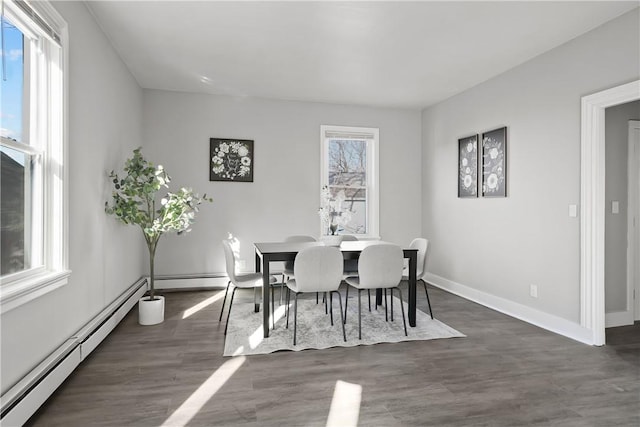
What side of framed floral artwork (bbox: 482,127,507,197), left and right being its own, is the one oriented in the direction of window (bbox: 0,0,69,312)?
front

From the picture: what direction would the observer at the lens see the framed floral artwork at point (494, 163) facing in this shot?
facing the viewer and to the left of the viewer

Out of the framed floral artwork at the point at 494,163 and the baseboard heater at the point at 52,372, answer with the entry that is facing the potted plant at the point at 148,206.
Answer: the framed floral artwork

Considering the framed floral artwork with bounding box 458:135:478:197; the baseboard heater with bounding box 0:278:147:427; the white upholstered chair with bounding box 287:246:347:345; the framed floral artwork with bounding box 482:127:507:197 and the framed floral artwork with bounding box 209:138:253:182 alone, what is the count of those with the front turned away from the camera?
1

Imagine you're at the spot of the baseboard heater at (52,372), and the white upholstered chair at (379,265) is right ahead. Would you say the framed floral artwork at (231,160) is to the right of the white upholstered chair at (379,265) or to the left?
left

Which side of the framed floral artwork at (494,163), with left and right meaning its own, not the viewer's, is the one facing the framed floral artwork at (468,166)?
right

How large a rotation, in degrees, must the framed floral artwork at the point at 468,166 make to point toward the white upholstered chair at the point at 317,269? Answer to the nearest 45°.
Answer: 0° — it already faces it

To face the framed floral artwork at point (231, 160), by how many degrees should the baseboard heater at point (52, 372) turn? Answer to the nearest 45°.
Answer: approximately 90° to its left

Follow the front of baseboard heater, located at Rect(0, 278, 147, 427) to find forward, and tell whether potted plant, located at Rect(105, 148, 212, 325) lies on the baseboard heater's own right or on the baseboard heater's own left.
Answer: on the baseboard heater's own left

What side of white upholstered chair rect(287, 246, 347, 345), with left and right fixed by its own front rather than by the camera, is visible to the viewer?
back

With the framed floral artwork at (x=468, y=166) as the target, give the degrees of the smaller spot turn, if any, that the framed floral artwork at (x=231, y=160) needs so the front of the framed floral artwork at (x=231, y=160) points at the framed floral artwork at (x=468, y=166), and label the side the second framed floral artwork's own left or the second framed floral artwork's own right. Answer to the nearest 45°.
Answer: approximately 90° to the second framed floral artwork's own left

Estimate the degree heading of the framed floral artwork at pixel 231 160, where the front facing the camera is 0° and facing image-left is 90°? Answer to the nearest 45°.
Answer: approximately 0°

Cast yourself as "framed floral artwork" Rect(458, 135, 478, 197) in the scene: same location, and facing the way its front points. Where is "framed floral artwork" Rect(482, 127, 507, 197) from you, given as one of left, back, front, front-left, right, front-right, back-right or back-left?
left

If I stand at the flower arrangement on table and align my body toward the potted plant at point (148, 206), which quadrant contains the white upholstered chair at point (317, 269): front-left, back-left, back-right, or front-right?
front-left

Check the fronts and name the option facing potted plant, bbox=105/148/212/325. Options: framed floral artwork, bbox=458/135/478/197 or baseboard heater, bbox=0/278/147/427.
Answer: the framed floral artwork

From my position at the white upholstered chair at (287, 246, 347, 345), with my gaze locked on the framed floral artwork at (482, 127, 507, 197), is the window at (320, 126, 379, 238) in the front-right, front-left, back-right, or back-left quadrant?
front-left

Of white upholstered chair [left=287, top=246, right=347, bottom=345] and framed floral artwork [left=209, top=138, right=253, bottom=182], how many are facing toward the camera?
1

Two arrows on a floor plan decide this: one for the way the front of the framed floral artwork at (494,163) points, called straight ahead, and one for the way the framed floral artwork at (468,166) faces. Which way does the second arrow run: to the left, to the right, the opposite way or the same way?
the same way
